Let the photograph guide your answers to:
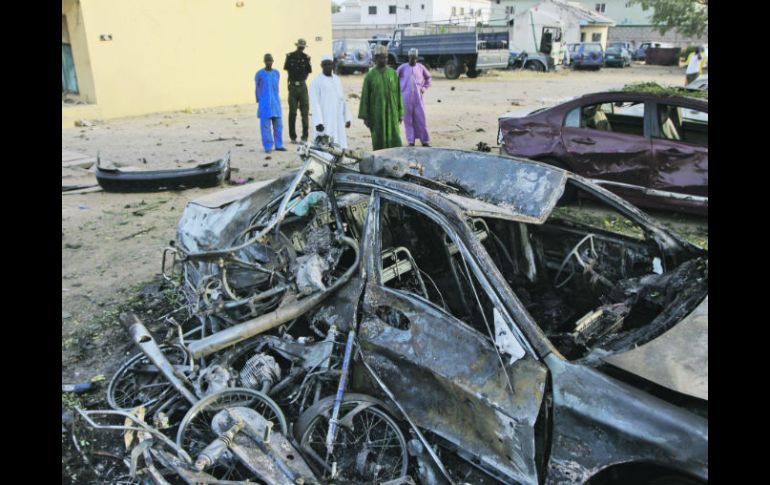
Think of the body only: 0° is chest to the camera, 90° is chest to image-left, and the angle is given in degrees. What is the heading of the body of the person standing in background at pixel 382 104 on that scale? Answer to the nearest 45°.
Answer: approximately 0°

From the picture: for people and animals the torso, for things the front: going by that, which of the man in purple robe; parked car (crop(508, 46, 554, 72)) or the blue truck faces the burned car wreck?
the man in purple robe

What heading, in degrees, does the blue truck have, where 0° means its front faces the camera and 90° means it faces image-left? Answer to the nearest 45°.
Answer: approximately 135°

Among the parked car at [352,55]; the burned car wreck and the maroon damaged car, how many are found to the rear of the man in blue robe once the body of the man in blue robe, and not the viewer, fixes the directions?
1

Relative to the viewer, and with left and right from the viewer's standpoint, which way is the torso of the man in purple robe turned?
facing the viewer

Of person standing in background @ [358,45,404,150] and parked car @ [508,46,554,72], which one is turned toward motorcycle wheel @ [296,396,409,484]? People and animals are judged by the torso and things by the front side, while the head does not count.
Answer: the person standing in background

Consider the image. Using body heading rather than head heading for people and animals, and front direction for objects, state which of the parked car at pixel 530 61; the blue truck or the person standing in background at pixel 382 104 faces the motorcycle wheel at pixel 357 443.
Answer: the person standing in background

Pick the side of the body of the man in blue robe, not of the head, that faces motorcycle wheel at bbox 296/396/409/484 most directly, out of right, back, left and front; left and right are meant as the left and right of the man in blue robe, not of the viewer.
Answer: front

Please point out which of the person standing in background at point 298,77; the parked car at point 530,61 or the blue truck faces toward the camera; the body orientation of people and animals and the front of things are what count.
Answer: the person standing in background

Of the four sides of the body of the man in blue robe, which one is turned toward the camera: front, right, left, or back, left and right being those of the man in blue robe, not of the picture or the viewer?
front

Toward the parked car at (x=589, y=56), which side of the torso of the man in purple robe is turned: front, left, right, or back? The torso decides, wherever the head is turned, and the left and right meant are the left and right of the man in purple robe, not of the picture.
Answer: back
